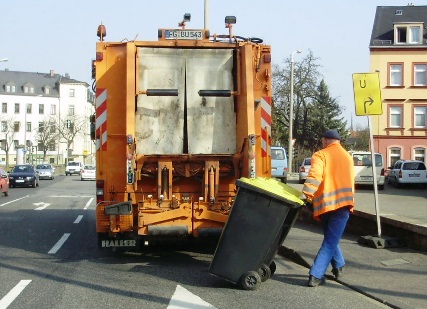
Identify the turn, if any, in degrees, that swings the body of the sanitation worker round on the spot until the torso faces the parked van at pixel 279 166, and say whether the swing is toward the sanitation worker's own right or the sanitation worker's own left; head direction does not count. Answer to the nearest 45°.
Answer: approximately 45° to the sanitation worker's own right

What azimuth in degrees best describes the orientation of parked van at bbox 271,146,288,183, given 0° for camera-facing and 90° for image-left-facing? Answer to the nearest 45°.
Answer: approximately 180°

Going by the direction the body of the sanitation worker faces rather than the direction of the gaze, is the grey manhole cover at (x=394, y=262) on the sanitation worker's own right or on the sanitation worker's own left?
on the sanitation worker's own right

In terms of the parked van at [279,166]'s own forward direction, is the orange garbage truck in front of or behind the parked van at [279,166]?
behind

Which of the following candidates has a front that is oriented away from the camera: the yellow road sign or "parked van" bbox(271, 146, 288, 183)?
the parked van

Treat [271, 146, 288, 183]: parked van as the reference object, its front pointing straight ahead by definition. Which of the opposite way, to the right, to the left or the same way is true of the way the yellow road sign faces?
the opposite way

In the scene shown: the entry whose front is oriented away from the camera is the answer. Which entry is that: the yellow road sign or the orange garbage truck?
the orange garbage truck

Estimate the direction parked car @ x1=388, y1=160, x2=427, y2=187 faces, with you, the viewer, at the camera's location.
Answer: facing away from the viewer and to the left of the viewer

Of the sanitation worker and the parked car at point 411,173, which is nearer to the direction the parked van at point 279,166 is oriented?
the parked car

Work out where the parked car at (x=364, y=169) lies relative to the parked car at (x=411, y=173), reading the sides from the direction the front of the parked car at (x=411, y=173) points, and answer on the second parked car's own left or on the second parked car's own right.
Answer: on the second parked car's own left

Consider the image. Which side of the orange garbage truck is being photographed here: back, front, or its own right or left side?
back

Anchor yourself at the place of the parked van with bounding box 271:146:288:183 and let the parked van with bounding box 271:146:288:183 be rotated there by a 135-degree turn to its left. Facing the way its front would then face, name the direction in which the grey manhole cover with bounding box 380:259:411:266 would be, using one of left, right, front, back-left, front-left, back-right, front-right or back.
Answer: front-left

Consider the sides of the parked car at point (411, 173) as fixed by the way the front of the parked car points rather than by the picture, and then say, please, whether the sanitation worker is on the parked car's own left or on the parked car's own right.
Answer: on the parked car's own left
